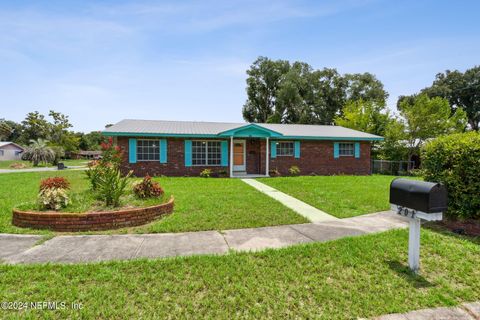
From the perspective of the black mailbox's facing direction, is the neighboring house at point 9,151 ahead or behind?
behind

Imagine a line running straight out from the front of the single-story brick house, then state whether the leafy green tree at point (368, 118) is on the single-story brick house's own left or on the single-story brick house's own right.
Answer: on the single-story brick house's own left

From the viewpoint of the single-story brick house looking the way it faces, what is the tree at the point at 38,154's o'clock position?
The tree is roughly at 4 o'clock from the single-story brick house.

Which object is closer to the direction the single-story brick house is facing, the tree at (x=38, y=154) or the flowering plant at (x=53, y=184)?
the flowering plant

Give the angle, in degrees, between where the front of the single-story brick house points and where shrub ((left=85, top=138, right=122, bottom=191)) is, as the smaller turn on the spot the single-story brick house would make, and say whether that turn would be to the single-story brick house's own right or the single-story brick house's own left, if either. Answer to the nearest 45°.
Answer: approximately 45° to the single-story brick house's own right

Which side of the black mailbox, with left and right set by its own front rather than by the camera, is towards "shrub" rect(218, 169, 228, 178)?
back

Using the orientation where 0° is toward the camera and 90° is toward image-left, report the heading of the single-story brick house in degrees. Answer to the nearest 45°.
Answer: approximately 0°

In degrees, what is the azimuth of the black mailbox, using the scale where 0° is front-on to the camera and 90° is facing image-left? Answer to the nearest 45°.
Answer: approximately 315°
